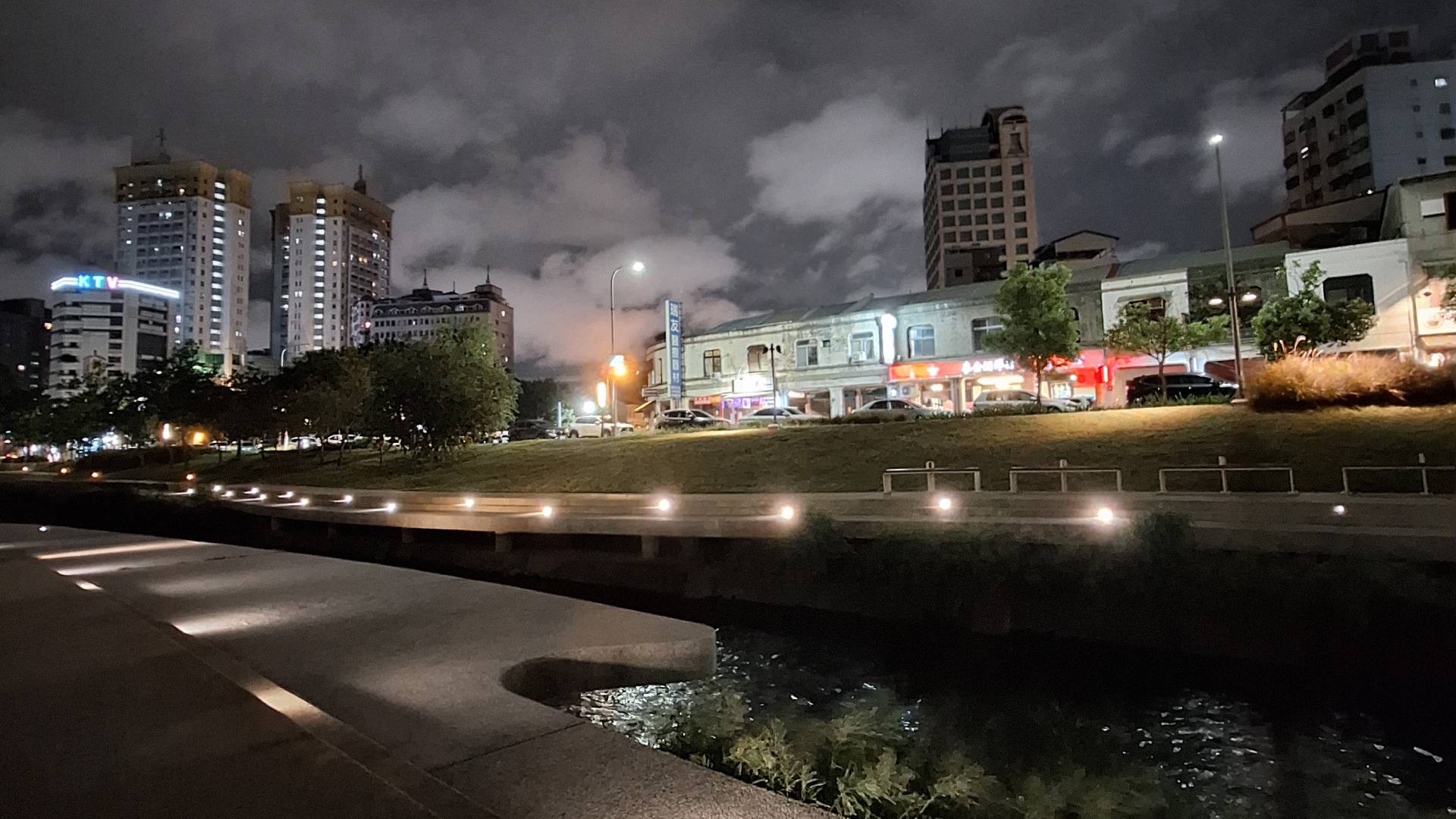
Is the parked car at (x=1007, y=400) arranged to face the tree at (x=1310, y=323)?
yes

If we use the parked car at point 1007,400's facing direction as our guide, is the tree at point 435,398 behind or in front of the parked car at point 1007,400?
behind

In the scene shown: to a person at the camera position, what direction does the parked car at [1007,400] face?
facing to the right of the viewer

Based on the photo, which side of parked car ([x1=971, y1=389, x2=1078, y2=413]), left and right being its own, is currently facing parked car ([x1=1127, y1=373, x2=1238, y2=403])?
front

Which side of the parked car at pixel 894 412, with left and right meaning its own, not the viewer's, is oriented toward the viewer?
right

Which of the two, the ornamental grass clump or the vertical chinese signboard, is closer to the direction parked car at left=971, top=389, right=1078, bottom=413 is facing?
the ornamental grass clump

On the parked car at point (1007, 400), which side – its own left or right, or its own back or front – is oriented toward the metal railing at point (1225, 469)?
right

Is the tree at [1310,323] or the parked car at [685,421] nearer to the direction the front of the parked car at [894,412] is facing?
the tree
